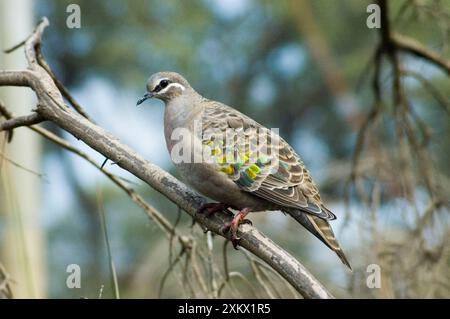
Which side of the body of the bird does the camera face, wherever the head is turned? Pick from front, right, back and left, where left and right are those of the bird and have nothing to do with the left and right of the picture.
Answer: left

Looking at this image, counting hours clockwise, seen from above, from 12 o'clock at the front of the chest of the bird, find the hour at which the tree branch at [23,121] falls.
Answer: The tree branch is roughly at 11 o'clock from the bird.

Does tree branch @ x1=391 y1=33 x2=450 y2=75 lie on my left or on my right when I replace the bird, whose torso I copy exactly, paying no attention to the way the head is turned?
on my right
